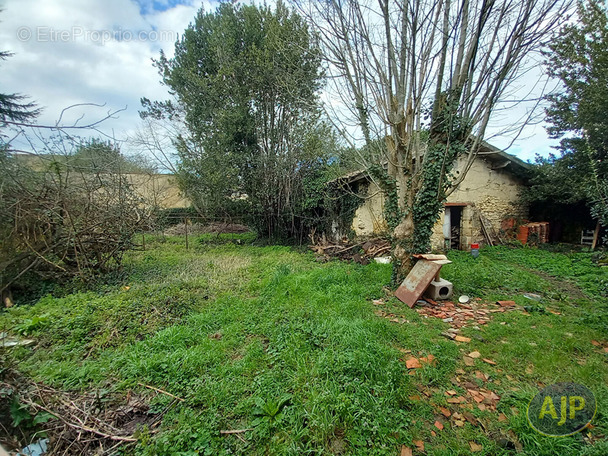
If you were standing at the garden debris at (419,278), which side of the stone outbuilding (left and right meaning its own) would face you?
front

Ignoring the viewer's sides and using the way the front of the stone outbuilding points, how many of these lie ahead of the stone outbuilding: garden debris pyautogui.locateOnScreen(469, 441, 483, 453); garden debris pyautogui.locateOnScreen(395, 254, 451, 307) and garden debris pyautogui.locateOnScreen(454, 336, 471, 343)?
3

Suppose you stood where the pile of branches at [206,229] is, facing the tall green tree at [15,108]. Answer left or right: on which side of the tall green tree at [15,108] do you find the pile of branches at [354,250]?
left

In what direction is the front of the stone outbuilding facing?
toward the camera

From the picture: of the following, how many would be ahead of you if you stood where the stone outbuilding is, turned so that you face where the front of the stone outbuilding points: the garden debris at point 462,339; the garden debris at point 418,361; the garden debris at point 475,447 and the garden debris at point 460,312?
4

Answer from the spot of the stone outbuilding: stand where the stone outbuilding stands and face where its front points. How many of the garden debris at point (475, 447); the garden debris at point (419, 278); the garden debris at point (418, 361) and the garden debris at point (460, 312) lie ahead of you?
4

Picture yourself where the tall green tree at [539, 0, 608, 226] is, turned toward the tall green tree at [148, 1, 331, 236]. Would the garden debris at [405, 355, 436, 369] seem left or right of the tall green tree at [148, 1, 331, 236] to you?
left

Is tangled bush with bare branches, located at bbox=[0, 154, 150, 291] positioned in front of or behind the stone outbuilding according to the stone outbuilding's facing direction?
in front

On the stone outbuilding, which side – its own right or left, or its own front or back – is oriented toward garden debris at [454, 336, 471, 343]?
front

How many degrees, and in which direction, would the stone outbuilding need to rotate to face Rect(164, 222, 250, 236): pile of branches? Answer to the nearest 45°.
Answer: approximately 90° to its right

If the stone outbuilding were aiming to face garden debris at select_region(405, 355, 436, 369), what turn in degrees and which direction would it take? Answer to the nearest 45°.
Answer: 0° — it already faces it

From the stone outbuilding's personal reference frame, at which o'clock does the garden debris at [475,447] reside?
The garden debris is roughly at 12 o'clock from the stone outbuilding.

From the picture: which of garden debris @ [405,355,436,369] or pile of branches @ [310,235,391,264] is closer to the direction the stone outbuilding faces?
the garden debris
